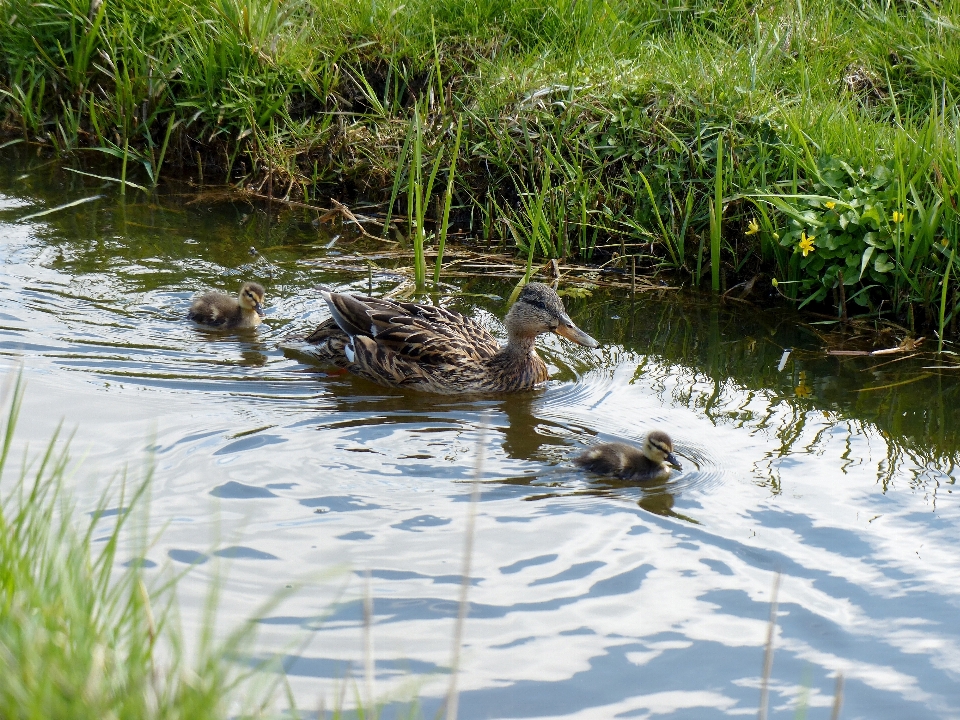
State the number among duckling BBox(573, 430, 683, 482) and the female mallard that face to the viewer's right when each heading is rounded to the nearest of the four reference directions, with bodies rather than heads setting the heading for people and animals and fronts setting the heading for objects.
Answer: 2

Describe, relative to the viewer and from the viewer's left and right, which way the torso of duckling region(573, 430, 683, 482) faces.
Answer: facing to the right of the viewer

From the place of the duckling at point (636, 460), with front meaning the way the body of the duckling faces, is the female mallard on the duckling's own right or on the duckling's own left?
on the duckling's own left

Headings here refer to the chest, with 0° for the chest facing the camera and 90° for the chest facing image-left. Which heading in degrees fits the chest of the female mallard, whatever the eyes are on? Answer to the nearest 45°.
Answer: approximately 270°

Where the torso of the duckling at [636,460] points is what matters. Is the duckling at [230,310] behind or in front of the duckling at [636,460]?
behind

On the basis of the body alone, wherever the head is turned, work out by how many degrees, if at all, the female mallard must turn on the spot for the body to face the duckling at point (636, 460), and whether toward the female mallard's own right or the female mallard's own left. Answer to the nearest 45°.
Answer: approximately 45° to the female mallard's own right

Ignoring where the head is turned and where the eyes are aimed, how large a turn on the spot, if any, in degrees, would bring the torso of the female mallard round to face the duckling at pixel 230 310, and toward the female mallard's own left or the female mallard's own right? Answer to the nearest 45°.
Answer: approximately 180°
